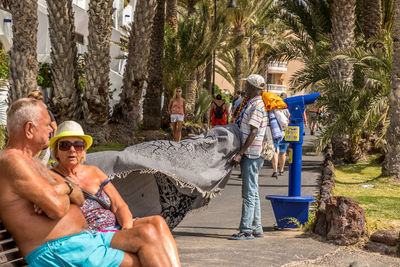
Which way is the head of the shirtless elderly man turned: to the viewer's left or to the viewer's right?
to the viewer's right

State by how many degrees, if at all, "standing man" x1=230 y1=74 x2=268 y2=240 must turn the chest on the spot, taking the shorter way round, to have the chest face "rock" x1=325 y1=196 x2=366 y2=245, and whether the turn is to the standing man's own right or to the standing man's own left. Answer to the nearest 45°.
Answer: approximately 180°

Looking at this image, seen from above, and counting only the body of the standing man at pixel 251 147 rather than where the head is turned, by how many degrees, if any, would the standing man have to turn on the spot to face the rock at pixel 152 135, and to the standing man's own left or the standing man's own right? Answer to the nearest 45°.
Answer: approximately 90° to the standing man's own right

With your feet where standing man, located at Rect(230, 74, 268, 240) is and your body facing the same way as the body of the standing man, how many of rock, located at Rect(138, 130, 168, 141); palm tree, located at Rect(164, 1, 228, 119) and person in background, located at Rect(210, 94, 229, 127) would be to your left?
0

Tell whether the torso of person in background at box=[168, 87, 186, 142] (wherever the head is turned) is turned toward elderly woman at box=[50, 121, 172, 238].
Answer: yes

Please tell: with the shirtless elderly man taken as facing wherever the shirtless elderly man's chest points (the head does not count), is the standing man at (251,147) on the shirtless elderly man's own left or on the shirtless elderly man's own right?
on the shirtless elderly man's own left

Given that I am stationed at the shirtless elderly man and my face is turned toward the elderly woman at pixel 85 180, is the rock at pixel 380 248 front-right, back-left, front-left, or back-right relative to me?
front-right

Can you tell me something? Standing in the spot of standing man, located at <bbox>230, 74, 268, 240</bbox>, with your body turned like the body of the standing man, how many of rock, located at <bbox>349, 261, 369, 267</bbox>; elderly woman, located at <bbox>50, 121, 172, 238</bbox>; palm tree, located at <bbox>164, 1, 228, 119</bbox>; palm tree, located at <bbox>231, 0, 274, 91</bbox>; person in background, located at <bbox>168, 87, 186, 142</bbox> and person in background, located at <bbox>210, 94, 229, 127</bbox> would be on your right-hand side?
4

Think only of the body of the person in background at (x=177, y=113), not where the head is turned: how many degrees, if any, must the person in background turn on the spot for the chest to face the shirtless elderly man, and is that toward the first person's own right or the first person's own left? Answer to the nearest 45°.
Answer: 0° — they already face them

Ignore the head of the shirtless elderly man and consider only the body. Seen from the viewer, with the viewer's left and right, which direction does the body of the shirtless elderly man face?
facing to the right of the viewer

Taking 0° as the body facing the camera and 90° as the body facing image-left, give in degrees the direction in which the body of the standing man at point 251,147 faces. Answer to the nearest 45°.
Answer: approximately 90°

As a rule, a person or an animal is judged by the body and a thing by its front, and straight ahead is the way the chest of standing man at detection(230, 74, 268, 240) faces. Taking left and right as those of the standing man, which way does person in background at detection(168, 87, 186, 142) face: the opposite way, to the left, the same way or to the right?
to the left

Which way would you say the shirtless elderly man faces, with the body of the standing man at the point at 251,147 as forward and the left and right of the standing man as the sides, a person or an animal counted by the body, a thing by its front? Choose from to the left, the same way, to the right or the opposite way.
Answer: the opposite way

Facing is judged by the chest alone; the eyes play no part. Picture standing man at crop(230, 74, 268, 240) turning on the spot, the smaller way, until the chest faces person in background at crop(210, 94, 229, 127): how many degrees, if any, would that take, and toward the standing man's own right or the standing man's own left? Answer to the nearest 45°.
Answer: approximately 90° to the standing man's own right
